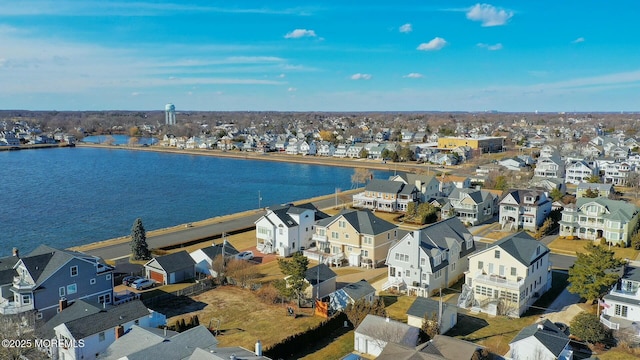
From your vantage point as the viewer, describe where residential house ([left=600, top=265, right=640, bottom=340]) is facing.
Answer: facing the viewer and to the left of the viewer

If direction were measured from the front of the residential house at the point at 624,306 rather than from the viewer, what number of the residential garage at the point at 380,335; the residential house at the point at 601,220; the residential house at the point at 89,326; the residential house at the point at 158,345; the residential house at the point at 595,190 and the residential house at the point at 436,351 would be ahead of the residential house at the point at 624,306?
4

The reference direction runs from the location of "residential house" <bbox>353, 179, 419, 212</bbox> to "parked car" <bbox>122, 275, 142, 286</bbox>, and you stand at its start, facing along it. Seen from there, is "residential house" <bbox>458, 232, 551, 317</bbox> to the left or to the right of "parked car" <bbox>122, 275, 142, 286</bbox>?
left

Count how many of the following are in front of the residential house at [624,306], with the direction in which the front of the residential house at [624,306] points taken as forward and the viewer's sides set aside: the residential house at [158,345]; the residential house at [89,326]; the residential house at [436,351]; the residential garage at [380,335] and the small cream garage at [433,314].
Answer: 5

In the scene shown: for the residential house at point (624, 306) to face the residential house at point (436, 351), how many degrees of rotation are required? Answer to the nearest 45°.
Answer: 0° — it already faces it

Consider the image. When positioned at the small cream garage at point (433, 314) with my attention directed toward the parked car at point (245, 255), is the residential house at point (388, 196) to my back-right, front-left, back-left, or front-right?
front-right

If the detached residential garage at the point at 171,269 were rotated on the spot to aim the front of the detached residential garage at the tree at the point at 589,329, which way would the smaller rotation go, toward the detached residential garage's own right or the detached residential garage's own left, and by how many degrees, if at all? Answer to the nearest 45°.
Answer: approximately 90° to the detached residential garage's own left
